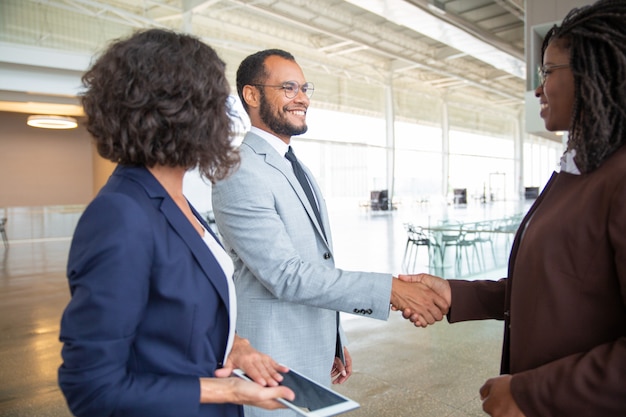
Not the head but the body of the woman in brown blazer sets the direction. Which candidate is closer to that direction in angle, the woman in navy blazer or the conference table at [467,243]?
the woman in navy blazer

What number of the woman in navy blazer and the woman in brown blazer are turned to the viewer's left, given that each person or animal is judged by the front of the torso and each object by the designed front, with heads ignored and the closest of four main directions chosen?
1

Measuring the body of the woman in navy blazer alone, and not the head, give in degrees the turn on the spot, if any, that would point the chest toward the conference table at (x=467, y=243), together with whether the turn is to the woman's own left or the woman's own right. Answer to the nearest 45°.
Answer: approximately 45° to the woman's own left

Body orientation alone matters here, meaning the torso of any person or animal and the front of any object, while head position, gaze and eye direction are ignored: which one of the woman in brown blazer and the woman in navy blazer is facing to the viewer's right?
the woman in navy blazer

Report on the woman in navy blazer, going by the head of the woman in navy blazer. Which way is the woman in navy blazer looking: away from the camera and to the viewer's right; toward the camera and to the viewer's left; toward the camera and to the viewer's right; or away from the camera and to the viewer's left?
away from the camera and to the viewer's right

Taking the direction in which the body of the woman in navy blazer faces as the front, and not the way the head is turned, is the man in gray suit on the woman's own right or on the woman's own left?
on the woman's own left

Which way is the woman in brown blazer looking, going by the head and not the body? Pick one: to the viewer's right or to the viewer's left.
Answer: to the viewer's left

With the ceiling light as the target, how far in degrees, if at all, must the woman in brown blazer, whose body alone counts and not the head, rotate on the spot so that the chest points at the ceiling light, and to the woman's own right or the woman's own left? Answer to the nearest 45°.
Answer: approximately 45° to the woman's own right

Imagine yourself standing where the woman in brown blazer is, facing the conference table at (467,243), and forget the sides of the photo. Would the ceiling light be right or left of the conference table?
left

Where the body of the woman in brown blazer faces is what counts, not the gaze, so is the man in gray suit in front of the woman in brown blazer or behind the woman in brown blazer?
in front

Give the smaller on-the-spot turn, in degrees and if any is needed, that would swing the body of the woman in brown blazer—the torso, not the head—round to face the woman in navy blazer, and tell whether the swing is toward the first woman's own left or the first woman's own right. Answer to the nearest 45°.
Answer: approximately 45° to the first woman's own left

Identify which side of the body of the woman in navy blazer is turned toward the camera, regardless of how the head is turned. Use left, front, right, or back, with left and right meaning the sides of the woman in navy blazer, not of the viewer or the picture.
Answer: right

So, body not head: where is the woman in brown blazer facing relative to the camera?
to the viewer's left
